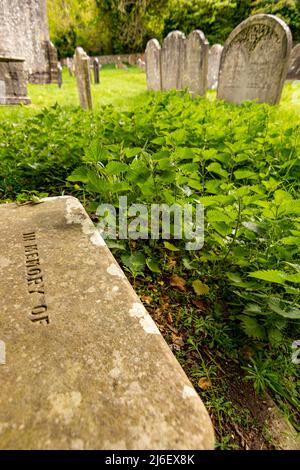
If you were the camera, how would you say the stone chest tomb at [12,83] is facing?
facing the viewer

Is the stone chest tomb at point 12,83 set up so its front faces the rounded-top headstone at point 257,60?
no

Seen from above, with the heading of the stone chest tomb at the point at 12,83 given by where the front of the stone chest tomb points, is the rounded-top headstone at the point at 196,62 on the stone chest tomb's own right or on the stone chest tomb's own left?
on the stone chest tomb's own left

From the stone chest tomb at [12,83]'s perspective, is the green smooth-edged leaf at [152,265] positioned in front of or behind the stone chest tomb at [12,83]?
in front

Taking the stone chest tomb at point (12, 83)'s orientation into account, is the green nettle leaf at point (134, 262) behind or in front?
in front

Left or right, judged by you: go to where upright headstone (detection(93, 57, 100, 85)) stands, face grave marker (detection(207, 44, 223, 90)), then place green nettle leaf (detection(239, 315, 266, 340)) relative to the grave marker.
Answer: right

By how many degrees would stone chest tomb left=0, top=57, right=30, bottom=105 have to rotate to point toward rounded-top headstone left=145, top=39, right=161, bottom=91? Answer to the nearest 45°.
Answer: approximately 90° to its left

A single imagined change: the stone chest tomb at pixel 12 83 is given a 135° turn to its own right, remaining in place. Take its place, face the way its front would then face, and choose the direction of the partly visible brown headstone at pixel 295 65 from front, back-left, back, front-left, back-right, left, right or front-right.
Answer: back-right

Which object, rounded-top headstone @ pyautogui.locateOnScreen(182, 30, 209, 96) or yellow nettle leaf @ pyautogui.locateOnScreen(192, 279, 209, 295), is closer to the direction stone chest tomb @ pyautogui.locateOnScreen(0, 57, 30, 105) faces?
the yellow nettle leaf
